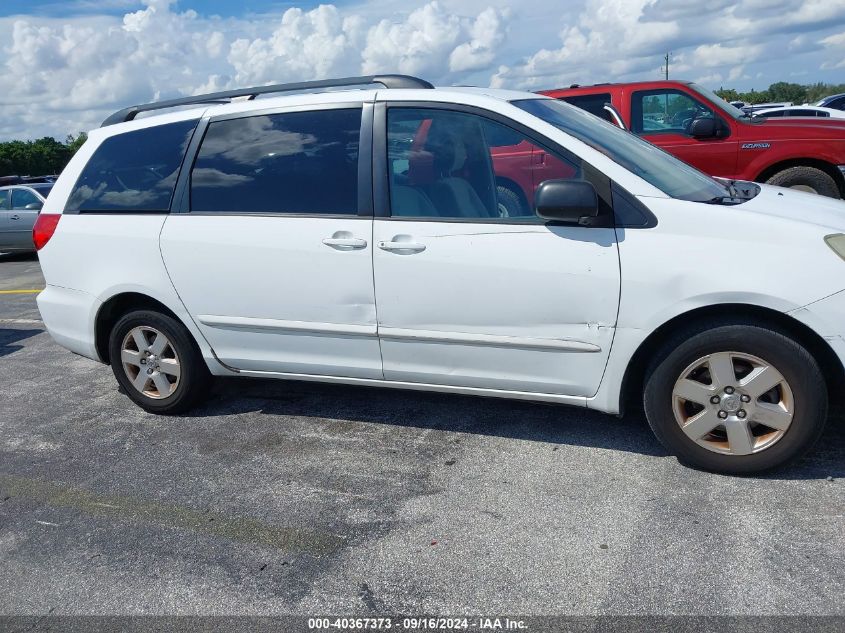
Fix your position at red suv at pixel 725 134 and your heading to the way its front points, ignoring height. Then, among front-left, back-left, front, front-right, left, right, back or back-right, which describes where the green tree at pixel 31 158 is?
back-left

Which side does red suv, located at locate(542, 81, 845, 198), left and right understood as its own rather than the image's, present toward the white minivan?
right

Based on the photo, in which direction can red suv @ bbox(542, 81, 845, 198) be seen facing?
to the viewer's right

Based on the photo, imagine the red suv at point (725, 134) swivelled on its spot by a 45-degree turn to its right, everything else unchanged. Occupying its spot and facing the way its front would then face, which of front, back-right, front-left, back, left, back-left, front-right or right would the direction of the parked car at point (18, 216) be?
back-right
